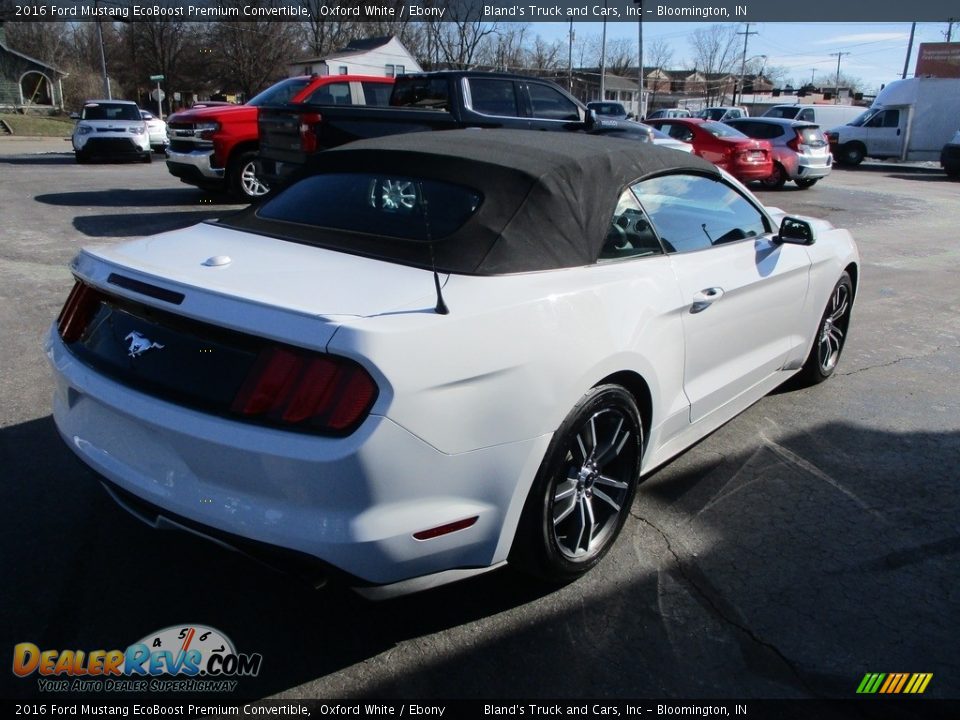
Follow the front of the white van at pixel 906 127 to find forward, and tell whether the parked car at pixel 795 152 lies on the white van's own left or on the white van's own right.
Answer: on the white van's own left

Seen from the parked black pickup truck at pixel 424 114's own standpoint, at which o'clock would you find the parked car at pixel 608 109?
the parked car at pixel 608 109 is roughly at 11 o'clock from the parked black pickup truck at pixel 424 114.

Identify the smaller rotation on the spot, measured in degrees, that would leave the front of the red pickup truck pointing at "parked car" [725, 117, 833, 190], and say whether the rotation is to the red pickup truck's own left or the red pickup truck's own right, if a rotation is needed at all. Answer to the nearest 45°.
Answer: approximately 135° to the red pickup truck's own left

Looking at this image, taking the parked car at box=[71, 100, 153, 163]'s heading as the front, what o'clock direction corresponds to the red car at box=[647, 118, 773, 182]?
The red car is roughly at 10 o'clock from the parked car.

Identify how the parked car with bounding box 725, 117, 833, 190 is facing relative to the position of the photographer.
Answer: facing away from the viewer and to the left of the viewer

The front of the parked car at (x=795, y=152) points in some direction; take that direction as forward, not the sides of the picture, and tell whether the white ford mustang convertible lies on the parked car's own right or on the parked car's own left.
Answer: on the parked car's own left

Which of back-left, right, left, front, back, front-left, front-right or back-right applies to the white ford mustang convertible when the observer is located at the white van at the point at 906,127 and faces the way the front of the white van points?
left

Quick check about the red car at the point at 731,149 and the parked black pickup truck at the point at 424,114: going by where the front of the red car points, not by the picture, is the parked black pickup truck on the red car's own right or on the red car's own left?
on the red car's own left

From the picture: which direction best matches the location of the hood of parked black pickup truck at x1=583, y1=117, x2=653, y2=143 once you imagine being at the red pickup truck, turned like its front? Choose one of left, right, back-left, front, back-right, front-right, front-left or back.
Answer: back-left

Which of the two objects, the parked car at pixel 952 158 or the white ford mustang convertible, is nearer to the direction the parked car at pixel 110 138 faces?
the white ford mustang convertible

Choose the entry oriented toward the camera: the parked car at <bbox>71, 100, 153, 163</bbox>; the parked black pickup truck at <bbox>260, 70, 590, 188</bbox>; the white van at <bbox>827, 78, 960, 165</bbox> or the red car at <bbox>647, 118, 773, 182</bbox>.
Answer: the parked car at <bbox>71, 100, 153, 163</bbox>

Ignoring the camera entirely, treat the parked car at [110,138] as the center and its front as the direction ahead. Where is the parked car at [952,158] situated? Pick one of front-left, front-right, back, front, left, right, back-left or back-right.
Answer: left
